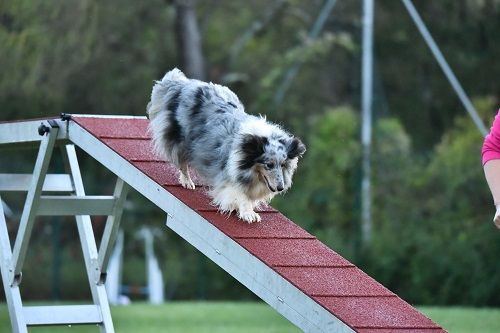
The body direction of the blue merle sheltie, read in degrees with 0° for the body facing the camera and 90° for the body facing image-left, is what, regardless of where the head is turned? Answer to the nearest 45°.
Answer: approximately 315°

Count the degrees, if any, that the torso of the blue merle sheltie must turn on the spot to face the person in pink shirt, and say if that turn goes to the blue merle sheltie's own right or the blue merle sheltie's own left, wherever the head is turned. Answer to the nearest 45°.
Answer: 0° — it already faces them

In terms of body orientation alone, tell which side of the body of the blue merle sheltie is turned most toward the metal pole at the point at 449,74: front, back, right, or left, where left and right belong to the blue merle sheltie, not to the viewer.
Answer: left
